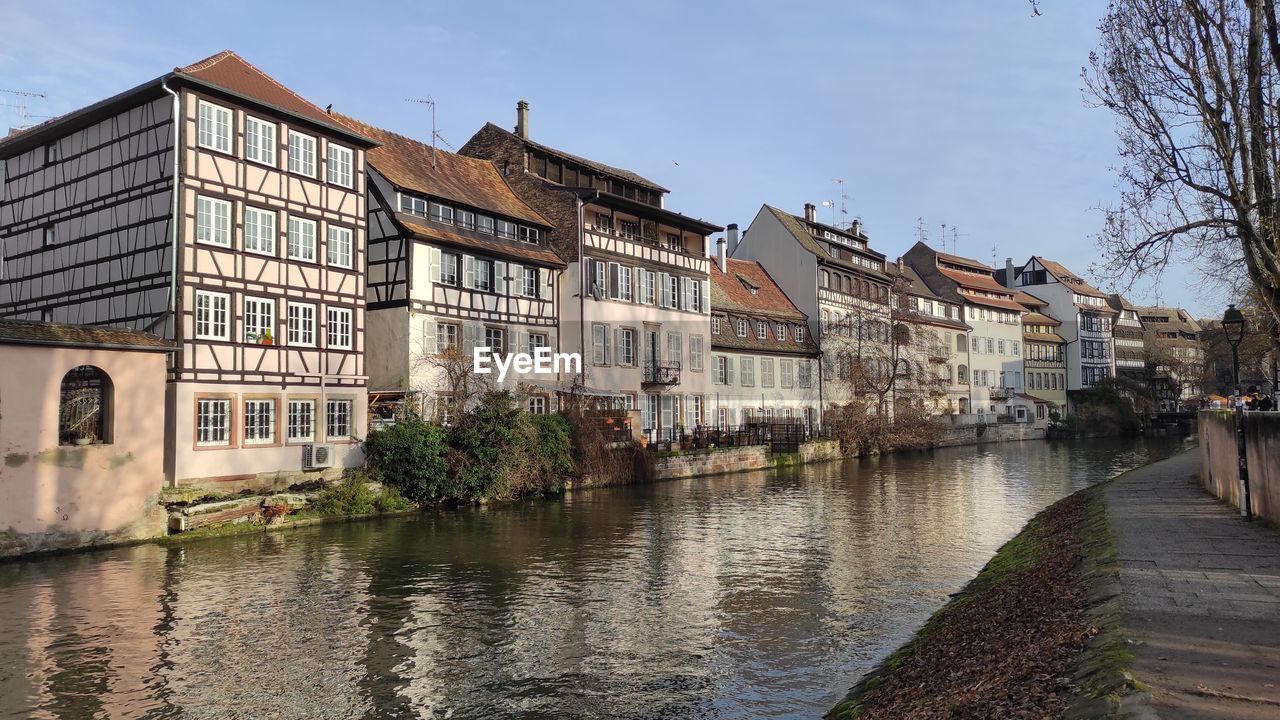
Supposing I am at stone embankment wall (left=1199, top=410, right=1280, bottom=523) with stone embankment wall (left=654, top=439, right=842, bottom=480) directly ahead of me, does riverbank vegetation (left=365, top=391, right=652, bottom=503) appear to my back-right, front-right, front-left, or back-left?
front-left

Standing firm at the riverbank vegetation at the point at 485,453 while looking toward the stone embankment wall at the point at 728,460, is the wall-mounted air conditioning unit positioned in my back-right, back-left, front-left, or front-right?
back-left

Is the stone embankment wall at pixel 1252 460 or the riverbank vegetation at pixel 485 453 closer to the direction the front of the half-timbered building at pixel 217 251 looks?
the stone embankment wall

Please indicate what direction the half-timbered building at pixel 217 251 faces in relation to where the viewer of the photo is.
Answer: facing the viewer and to the right of the viewer

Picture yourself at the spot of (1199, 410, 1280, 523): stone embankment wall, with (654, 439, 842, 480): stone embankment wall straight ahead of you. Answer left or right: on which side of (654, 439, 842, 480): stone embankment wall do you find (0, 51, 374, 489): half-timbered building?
left

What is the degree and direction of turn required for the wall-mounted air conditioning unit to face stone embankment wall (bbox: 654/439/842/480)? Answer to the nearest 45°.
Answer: approximately 90° to its left

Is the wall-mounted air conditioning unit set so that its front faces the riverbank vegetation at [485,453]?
no

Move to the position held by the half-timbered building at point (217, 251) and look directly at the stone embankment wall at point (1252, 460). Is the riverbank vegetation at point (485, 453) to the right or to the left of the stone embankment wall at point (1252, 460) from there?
left

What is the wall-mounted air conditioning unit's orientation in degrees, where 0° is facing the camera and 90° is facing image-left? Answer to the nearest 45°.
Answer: approximately 315°

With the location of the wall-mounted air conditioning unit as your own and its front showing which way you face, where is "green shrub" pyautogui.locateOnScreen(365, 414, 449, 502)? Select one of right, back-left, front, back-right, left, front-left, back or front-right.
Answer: front-left

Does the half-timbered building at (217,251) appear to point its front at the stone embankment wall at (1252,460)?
yes

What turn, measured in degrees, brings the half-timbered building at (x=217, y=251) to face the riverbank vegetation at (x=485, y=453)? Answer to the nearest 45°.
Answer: approximately 45° to its left

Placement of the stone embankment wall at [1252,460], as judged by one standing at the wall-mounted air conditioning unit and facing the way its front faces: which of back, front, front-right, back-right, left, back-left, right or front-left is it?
front

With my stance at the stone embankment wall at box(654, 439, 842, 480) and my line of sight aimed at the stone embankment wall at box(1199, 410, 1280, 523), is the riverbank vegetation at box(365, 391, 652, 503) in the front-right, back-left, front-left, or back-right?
front-right

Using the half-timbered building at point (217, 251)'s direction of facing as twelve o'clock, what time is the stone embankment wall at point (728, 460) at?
The stone embankment wall is roughly at 10 o'clock from the half-timbered building.
